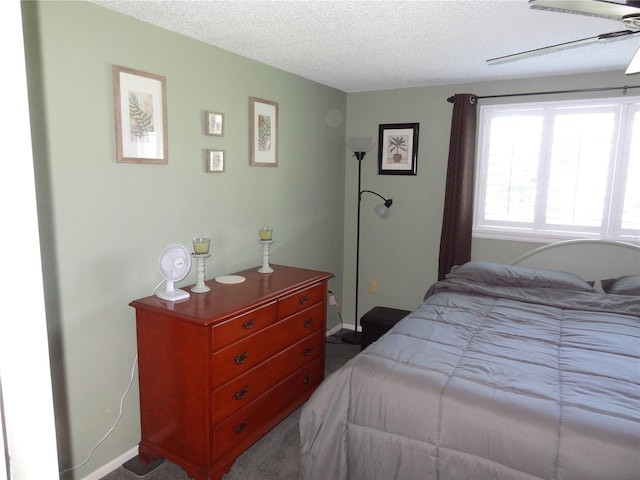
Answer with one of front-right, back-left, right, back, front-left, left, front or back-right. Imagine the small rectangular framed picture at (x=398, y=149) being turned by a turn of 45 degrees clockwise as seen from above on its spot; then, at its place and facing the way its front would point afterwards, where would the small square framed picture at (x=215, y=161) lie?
front

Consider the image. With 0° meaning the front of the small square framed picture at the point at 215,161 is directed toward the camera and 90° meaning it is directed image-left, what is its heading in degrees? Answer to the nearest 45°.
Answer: approximately 315°

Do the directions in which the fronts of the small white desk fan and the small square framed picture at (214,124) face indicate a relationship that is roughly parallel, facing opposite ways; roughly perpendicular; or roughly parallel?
roughly parallel

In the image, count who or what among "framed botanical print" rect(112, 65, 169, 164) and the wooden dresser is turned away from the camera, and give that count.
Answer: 0

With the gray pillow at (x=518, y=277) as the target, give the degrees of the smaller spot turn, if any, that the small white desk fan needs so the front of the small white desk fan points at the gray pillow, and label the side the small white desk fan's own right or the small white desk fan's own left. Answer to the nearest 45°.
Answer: approximately 45° to the small white desk fan's own left

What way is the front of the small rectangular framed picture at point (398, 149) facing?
toward the camera

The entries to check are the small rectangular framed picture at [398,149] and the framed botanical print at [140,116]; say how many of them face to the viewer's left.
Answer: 0

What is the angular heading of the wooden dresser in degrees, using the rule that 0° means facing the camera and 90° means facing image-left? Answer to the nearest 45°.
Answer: approximately 315°

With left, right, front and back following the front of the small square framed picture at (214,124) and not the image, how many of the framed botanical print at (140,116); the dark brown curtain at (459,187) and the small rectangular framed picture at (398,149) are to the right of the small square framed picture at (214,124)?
1

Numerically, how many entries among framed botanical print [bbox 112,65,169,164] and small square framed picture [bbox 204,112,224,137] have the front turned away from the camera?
0

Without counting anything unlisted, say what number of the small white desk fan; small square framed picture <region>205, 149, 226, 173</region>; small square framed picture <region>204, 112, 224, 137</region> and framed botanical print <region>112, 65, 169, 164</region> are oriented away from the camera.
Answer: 0

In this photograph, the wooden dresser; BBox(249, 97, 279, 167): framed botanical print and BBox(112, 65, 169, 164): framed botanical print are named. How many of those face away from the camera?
0

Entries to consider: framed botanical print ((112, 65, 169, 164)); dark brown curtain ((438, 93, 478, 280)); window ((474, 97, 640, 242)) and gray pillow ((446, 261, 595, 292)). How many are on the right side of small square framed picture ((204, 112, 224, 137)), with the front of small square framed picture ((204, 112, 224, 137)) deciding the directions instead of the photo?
1

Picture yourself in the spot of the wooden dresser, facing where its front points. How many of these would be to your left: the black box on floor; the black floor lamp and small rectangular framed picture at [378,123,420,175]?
3

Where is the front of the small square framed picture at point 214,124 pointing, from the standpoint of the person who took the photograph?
facing the viewer and to the right of the viewer
